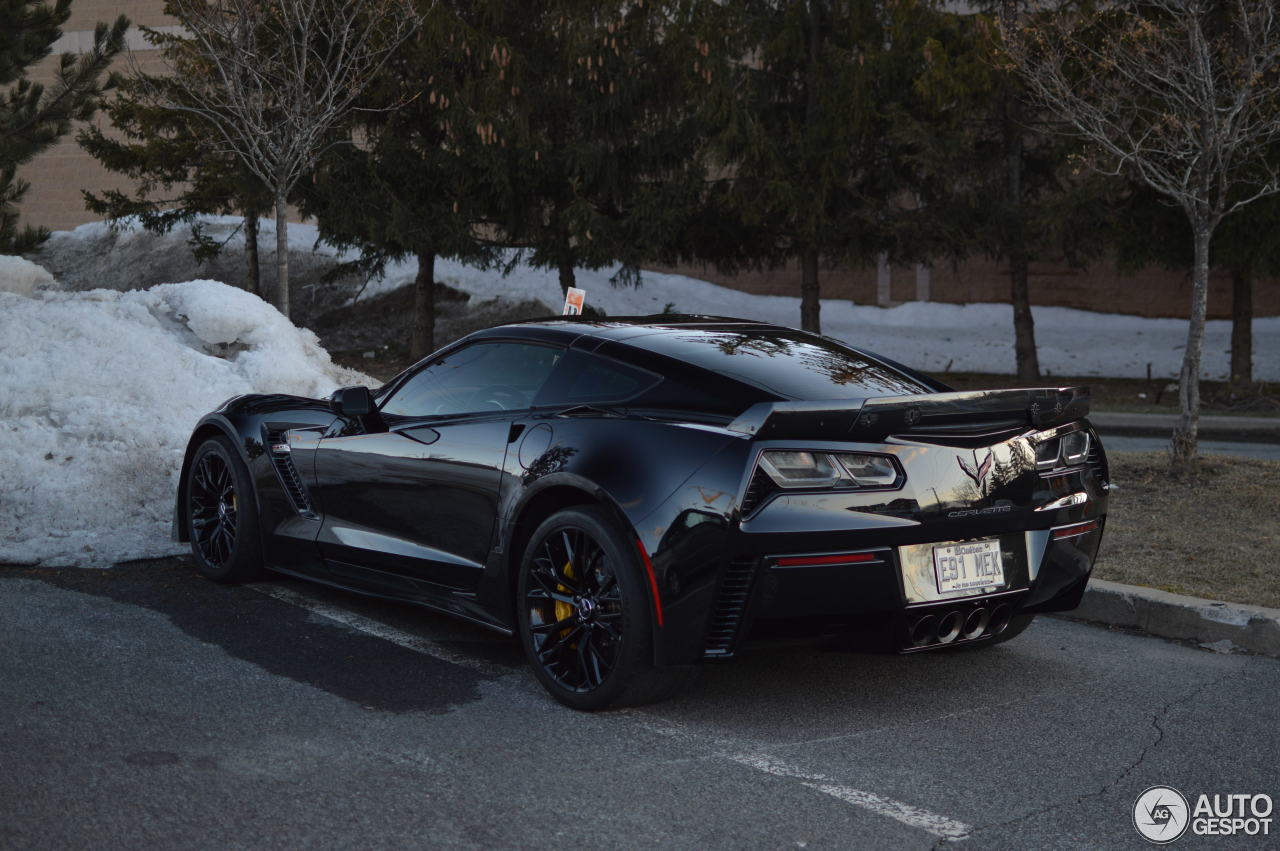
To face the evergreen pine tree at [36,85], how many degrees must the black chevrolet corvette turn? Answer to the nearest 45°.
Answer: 0° — it already faces it

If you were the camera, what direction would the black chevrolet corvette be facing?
facing away from the viewer and to the left of the viewer

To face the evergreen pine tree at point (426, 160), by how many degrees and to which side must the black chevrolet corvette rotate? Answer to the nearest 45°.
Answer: approximately 45° to its right

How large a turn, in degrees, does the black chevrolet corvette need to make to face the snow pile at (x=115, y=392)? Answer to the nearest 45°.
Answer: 0° — it already faces it
